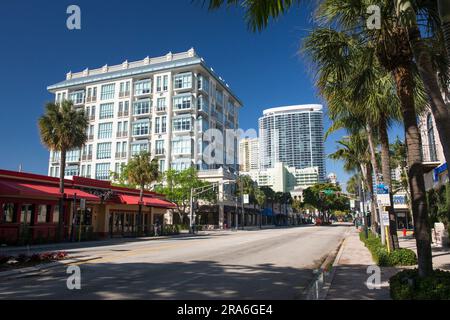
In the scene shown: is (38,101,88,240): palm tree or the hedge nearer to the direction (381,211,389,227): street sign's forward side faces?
the hedge

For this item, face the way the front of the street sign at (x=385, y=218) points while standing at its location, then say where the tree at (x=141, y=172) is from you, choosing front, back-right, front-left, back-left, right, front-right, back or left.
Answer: back-right

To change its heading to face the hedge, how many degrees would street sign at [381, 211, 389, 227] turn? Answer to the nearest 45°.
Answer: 0° — it already faces it

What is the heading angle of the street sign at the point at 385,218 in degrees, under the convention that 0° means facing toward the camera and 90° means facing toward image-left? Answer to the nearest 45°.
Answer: approximately 0°

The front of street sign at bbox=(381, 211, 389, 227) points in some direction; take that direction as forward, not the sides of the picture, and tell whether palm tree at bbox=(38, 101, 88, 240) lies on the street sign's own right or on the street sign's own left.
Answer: on the street sign's own right

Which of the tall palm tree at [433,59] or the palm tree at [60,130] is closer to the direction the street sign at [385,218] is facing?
the tall palm tree

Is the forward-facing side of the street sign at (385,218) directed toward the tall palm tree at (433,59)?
yes

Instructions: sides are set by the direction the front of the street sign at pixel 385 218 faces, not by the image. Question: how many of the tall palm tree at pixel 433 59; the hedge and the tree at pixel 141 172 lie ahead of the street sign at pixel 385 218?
2
